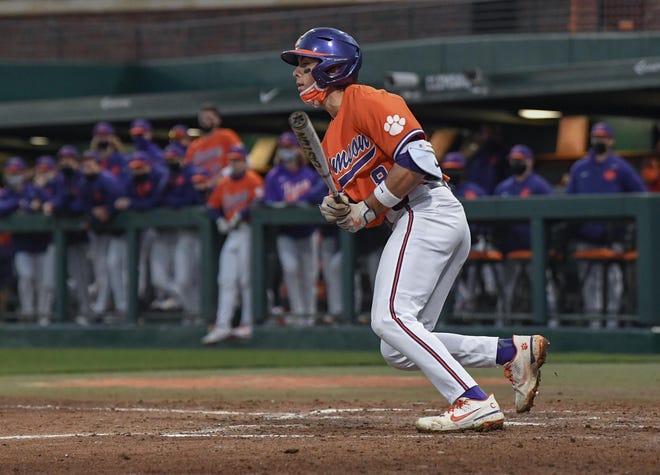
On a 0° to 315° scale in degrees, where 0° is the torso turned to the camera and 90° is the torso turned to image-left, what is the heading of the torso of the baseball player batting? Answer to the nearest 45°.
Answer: approximately 90°

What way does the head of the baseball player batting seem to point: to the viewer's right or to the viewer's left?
to the viewer's left

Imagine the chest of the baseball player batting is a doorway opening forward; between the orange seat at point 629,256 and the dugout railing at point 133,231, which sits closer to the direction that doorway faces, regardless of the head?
the dugout railing

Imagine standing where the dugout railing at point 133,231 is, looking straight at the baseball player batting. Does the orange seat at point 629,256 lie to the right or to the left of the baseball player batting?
left
